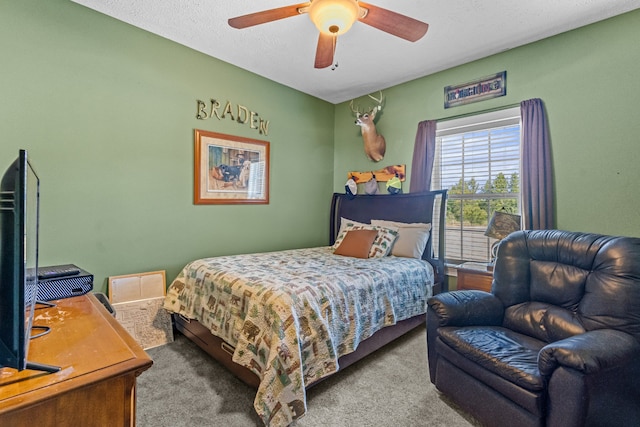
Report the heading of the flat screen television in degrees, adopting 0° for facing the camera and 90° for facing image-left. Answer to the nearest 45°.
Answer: approximately 270°

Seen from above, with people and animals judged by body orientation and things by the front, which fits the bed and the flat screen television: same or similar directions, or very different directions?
very different directions

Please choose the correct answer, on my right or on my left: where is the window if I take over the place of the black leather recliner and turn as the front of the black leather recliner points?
on my right

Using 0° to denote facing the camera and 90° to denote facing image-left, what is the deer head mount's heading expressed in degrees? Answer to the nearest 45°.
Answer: approximately 45°

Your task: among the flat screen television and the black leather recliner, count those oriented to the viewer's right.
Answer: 1

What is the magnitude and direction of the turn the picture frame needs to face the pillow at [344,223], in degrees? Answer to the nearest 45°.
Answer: approximately 45° to its left

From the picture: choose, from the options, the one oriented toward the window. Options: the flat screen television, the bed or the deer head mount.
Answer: the flat screen television

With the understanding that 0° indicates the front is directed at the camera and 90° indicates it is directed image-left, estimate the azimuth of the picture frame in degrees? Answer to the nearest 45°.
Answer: approximately 315°

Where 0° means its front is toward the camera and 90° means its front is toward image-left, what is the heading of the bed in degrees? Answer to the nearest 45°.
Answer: approximately 45°

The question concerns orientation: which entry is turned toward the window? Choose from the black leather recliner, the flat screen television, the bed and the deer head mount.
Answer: the flat screen television
